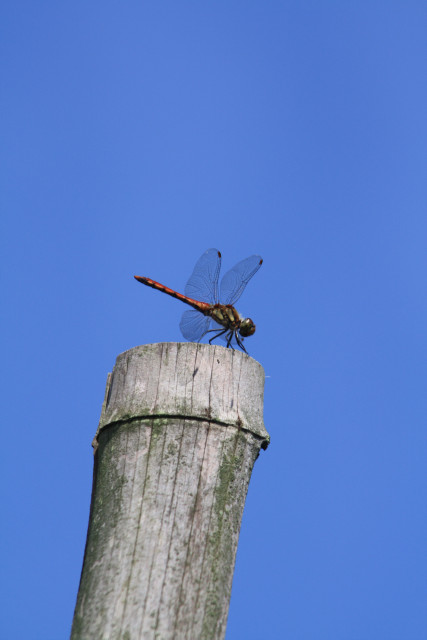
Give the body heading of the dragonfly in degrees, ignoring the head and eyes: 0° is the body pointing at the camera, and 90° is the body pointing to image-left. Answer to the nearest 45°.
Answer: approximately 270°
